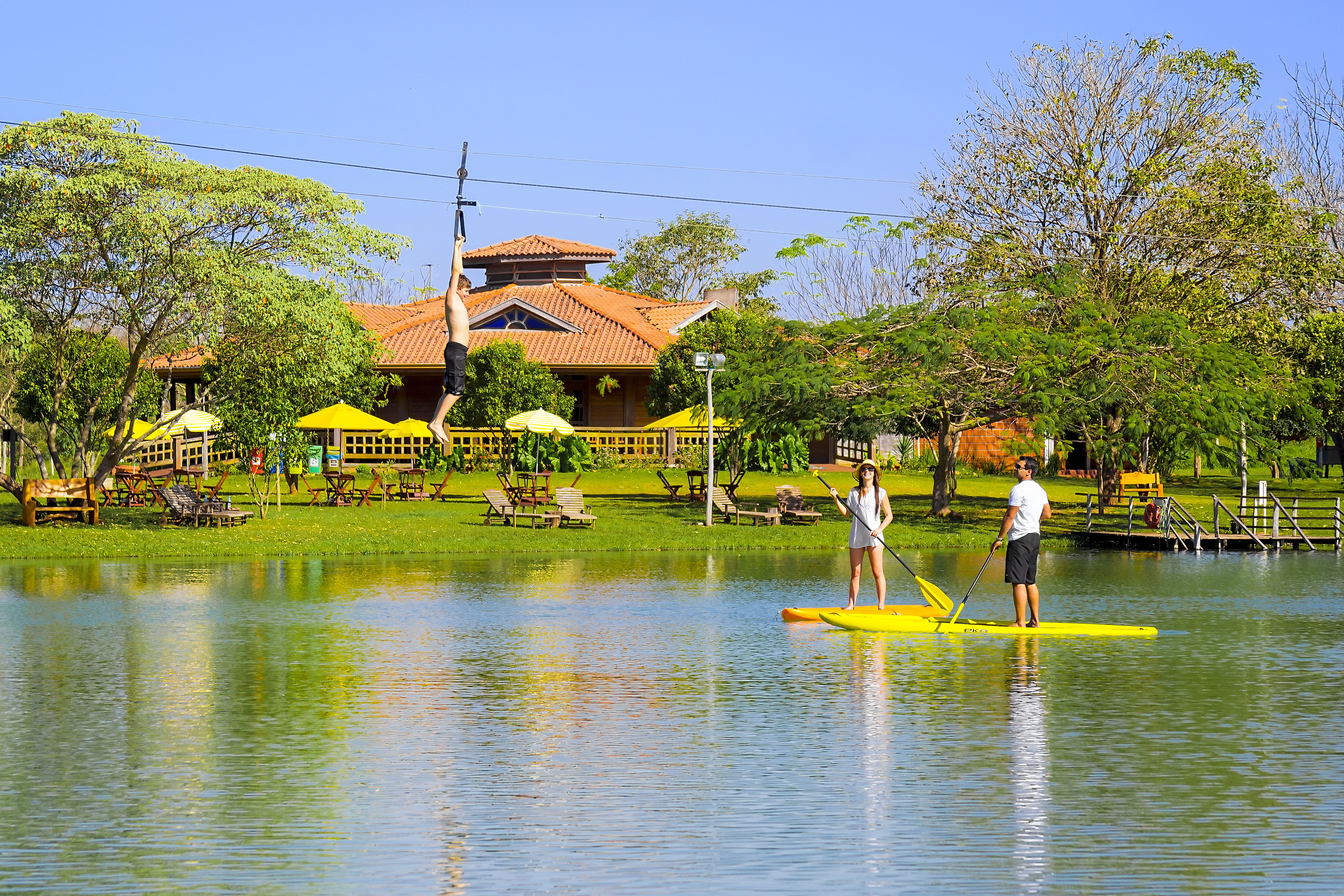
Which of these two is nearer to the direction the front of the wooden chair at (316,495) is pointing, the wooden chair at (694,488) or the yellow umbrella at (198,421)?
the wooden chair at (694,488)

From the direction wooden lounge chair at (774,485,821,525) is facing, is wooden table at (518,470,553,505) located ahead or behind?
behind

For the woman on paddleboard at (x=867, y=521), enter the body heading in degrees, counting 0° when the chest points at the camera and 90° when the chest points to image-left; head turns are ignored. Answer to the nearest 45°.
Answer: approximately 0°

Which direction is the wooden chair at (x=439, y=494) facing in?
to the viewer's left

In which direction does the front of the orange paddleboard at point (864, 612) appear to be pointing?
to the viewer's left

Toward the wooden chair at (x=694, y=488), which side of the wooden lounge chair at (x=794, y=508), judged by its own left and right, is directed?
back

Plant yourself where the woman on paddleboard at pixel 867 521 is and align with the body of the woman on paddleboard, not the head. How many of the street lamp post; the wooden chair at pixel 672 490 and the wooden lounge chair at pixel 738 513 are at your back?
3

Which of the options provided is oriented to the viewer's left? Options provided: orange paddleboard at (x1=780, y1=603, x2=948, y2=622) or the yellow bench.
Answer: the orange paddleboard

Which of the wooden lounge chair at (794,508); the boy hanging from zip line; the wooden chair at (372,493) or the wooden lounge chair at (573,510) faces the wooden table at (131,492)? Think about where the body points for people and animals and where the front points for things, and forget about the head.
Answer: the wooden chair
